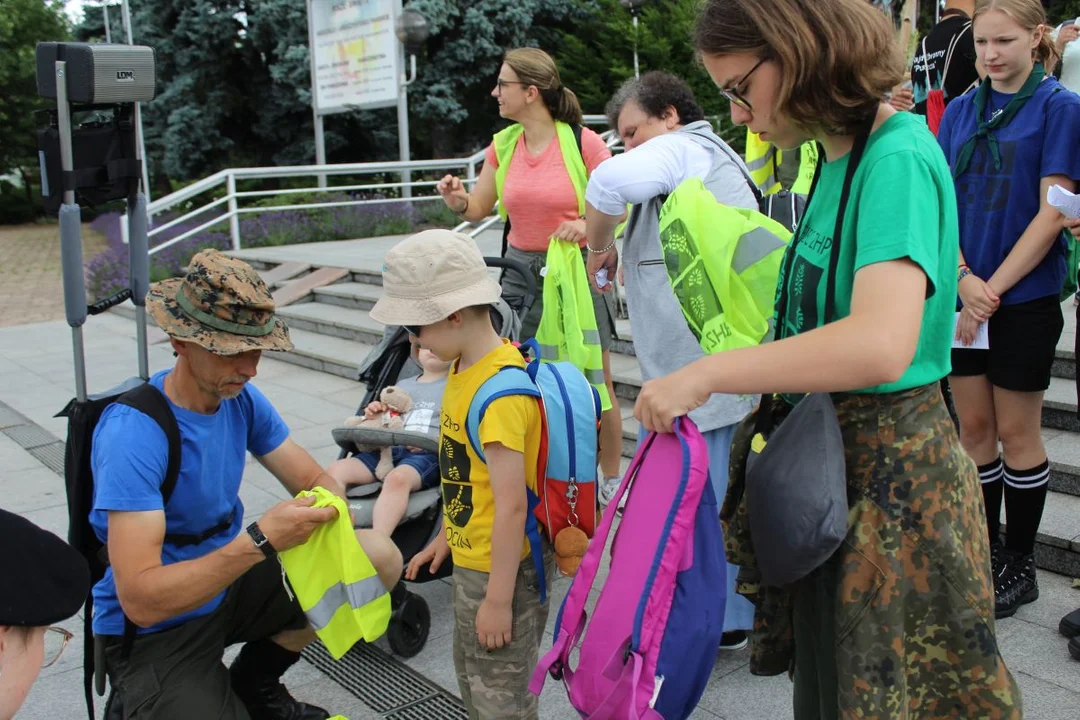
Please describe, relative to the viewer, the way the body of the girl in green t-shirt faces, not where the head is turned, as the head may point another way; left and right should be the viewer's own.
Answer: facing to the left of the viewer

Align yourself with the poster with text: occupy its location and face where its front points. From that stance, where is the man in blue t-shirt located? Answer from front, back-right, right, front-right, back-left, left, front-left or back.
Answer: front

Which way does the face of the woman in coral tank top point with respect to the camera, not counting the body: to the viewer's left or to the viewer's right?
to the viewer's left

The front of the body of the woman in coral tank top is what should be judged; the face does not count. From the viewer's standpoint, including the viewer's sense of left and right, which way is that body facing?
facing the viewer and to the left of the viewer

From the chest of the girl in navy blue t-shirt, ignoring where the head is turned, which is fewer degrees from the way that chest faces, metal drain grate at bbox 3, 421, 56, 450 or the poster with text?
the metal drain grate

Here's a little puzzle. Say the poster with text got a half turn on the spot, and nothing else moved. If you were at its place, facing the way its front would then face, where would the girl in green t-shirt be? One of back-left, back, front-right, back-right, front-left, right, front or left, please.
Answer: back

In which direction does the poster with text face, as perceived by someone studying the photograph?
facing the viewer

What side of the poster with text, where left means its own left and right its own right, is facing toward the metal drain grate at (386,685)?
front

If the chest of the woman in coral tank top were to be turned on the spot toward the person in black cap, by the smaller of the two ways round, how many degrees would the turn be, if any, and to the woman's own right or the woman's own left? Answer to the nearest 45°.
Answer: approximately 45° to the woman's own left

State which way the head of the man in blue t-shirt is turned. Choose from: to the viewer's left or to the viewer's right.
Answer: to the viewer's right

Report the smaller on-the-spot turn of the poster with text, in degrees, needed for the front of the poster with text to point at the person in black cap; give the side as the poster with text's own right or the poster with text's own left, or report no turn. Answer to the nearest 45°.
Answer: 0° — it already faces them

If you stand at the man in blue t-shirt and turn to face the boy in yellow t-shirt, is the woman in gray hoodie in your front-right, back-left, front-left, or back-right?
front-left

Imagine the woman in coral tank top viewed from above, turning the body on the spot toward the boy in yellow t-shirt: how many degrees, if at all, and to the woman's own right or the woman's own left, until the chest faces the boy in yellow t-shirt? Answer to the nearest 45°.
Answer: approximately 45° to the woman's own left
